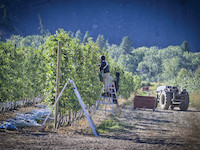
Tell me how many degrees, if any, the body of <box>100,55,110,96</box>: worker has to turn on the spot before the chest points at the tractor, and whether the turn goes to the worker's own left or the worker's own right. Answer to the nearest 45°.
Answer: approximately 135° to the worker's own right

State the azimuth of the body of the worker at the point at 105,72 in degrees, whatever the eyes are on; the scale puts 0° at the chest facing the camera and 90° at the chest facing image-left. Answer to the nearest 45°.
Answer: approximately 90°

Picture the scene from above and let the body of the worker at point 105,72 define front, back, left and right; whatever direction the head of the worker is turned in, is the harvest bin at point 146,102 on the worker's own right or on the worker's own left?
on the worker's own right

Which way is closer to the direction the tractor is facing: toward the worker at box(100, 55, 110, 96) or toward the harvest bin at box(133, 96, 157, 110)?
the harvest bin
